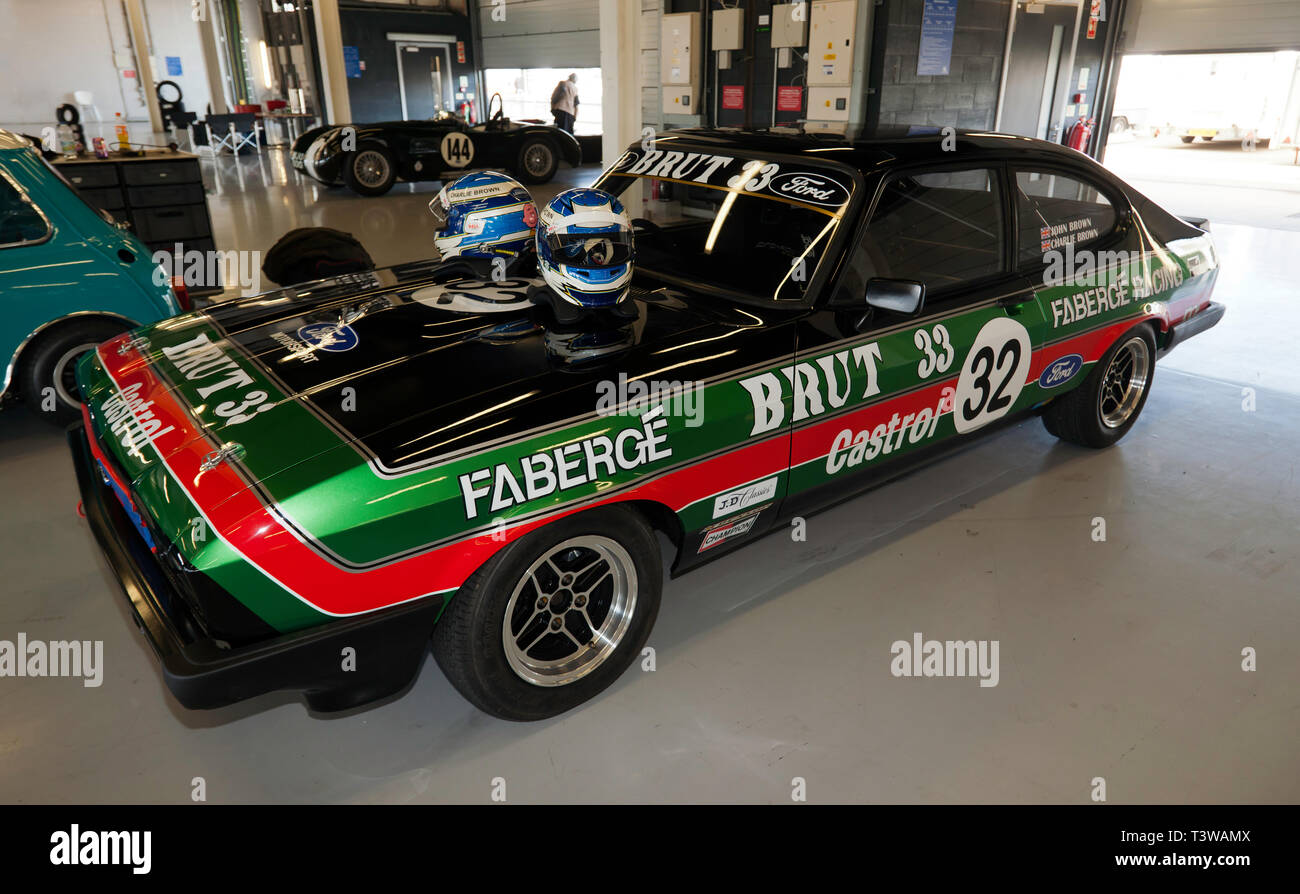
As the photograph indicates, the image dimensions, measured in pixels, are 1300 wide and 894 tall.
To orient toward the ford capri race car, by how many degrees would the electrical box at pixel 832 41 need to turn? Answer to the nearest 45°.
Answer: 0° — it already faces it

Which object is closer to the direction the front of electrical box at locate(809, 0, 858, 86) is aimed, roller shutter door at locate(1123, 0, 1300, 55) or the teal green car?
the teal green car

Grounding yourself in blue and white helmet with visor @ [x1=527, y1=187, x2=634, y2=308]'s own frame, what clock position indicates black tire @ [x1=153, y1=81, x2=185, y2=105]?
The black tire is roughly at 5 o'clock from the blue and white helmet with visor.

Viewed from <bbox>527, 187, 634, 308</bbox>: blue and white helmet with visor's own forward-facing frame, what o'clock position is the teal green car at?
The teal green car is roughly at 4 o'clock from the blue and white helmet with visor.

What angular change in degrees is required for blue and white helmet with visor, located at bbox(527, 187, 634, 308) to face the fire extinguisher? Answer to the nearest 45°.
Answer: approximately 135° to its left

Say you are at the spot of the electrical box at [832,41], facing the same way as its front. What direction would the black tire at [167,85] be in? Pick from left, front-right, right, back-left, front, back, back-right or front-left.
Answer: back-right

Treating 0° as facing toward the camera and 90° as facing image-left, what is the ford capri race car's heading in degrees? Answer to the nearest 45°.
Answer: approximately 45°

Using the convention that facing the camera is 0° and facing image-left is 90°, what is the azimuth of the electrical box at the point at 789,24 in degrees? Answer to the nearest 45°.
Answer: approximately 0°
